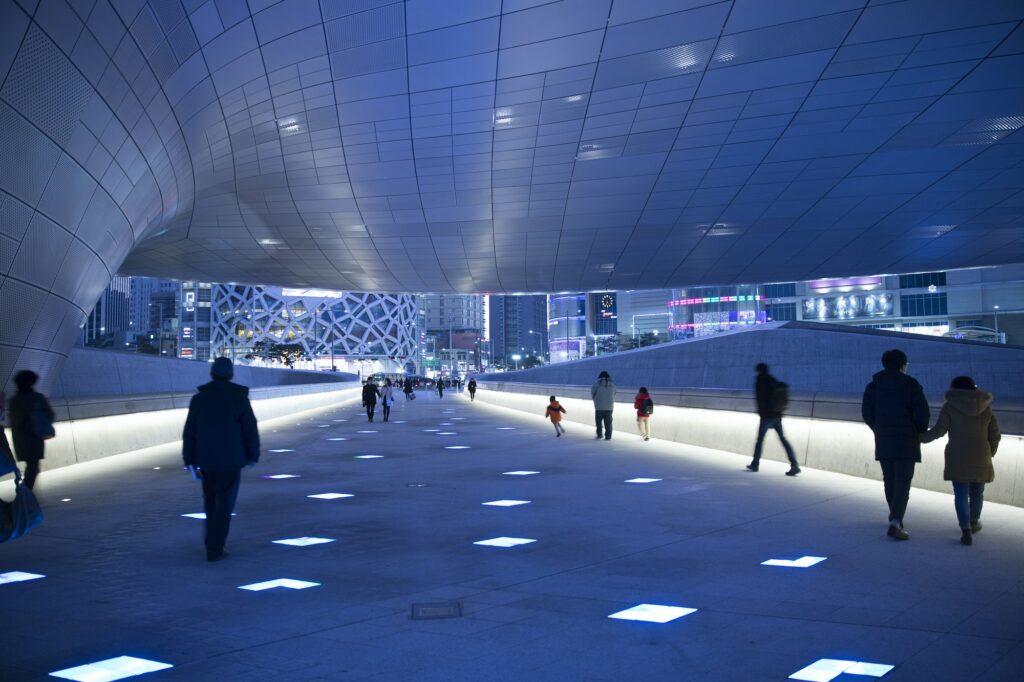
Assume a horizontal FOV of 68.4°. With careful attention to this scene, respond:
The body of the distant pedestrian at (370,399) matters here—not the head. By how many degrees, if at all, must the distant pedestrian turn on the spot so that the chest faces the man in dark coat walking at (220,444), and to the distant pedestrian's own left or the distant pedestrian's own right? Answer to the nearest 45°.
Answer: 0° — they already face them

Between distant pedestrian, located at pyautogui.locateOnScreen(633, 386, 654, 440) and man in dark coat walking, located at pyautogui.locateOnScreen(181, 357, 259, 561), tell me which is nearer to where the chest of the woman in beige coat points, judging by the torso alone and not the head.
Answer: the distant pedestrian

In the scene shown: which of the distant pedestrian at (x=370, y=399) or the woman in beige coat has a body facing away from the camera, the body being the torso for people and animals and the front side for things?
the woman in beige coat

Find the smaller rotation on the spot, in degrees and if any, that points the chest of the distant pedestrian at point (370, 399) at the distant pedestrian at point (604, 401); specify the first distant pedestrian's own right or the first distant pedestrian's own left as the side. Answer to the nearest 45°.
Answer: approximately 45° to the first distant pedestrian's own left

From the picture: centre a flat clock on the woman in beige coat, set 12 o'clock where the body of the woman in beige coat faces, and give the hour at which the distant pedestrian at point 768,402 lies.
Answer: The distant pedestrian is roughly at 11 o'clock from the woman in beige coat.

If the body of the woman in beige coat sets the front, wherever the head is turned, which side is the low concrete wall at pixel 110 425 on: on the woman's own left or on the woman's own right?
on the woman's own left

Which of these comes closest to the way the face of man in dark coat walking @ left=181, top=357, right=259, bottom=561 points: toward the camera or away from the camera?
away from the camera

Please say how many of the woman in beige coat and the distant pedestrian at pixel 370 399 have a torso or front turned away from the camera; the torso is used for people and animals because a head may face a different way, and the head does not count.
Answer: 1

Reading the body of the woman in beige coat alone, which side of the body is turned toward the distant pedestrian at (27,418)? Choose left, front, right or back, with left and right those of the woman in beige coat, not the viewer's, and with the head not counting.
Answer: left

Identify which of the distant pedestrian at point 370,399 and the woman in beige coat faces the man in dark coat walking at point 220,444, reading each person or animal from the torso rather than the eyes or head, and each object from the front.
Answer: the distant pedestrian

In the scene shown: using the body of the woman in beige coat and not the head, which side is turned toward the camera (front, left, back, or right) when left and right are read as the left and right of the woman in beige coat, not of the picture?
back
